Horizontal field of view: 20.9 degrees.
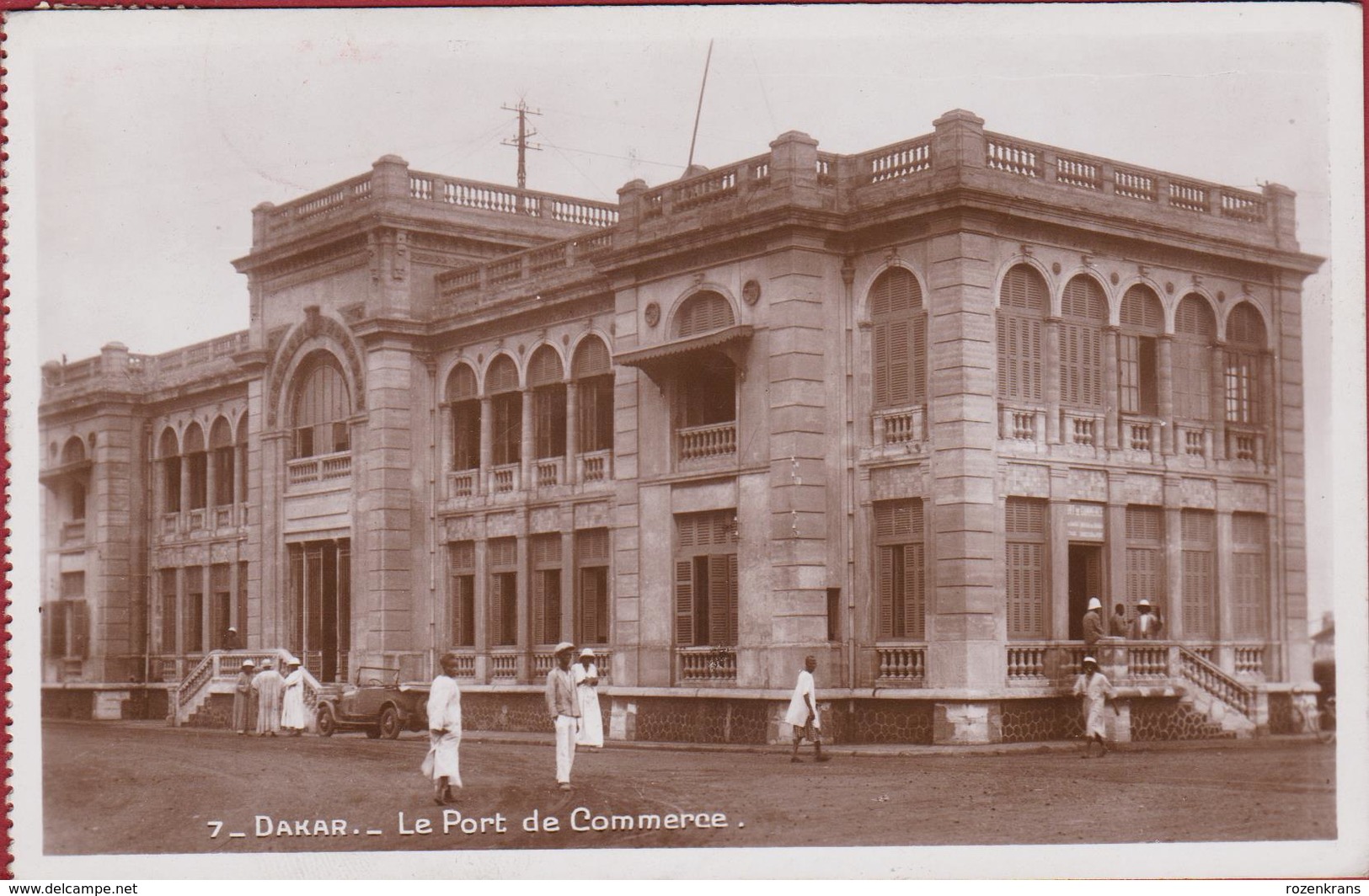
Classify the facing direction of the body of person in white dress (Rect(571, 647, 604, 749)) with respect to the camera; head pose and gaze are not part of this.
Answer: toward the camera

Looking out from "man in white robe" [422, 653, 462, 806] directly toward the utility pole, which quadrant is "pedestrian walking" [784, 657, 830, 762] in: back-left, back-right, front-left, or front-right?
front-right
